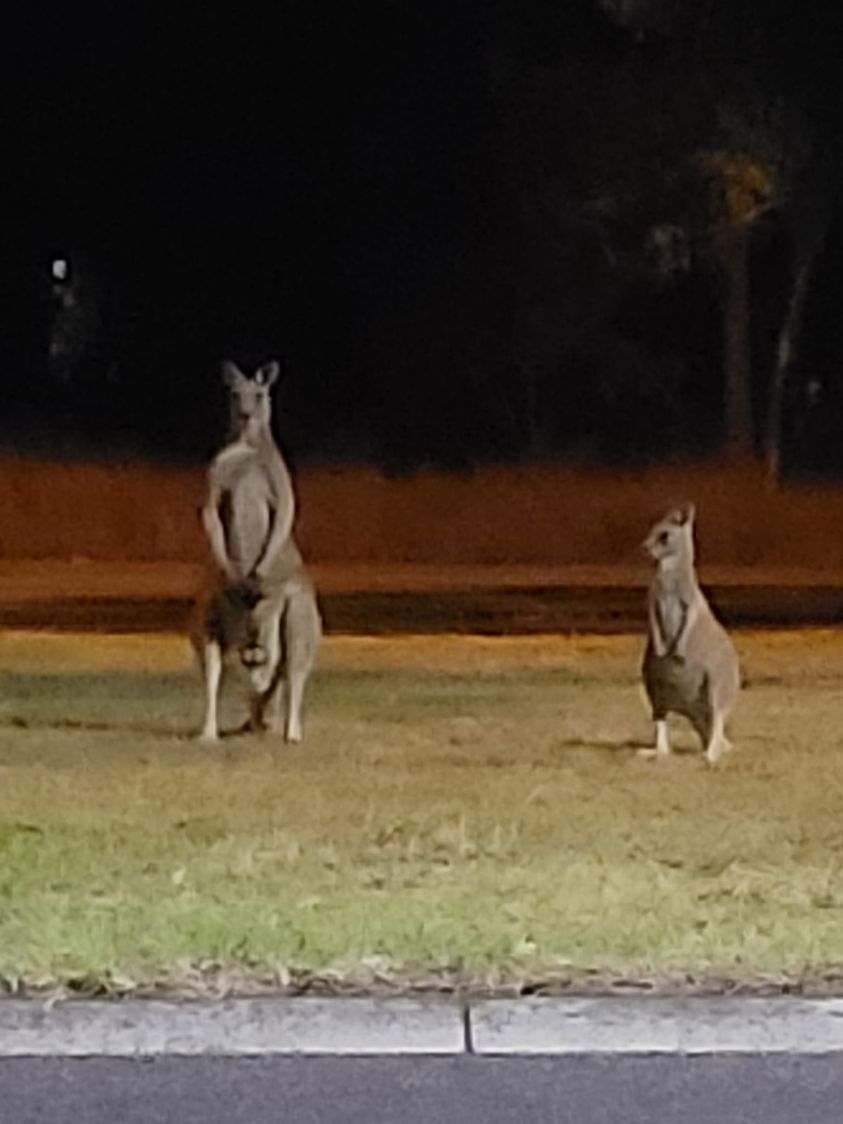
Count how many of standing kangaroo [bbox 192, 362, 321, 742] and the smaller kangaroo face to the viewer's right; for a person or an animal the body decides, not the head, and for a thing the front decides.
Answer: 0

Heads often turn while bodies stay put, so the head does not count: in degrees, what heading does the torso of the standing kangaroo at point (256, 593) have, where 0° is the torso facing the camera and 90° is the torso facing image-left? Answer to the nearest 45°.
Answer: approximately 0°

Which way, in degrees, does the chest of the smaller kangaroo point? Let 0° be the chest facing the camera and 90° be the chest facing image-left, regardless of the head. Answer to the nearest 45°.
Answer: approximately 45°

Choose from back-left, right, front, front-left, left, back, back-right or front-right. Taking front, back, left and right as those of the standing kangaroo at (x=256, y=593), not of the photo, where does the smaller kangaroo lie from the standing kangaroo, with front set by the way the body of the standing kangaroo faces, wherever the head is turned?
left

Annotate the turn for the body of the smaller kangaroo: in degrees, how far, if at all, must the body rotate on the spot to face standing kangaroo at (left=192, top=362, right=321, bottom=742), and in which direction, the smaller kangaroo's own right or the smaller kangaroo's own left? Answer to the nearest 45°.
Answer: approximately 45° to the smaller kangaroo's own right
